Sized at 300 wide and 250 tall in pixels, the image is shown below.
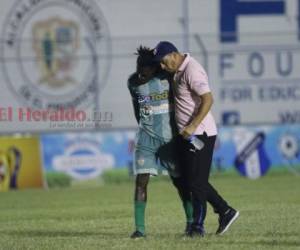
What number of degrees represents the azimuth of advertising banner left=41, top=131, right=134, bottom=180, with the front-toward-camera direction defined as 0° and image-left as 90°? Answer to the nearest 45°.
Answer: approximately 0°

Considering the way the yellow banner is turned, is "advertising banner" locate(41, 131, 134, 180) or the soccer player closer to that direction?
the soccer player

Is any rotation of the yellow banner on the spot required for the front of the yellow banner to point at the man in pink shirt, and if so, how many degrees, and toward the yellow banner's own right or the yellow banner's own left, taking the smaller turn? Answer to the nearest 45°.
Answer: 0° — it already faces them

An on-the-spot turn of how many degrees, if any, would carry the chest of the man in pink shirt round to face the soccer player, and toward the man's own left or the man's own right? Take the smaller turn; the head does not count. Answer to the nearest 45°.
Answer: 0° — they already face them

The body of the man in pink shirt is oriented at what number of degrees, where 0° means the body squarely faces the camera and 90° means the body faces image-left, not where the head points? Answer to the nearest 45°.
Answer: approximately 90°

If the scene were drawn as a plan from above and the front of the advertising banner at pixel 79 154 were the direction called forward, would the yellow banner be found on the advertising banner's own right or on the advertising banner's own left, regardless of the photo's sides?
on the advertising banner's own right
